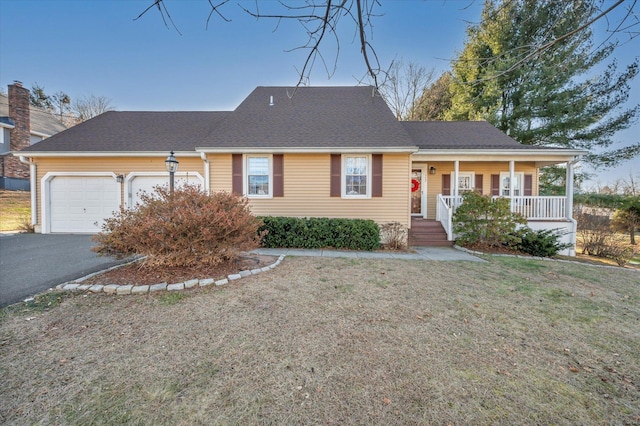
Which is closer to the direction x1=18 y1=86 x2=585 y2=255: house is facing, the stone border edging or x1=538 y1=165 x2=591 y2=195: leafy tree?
the stone border edging

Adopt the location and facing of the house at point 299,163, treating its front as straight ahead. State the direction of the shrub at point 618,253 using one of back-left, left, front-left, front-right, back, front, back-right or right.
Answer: left

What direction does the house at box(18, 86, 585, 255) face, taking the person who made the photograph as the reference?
facing the viewer

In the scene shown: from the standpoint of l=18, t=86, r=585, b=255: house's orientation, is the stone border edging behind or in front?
in front

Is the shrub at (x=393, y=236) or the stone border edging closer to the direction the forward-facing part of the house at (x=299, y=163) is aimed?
the stone border edging

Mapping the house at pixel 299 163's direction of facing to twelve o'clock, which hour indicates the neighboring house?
The neighboring house is roughly at 4 o'clock from the house.

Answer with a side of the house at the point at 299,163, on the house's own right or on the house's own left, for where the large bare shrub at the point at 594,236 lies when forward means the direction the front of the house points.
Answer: on the house's own left

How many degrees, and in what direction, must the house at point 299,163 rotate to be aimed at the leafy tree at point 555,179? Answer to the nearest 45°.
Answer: approximately 90° to its left

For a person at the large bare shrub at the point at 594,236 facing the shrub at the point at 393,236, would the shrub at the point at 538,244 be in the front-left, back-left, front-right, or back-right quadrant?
front-left

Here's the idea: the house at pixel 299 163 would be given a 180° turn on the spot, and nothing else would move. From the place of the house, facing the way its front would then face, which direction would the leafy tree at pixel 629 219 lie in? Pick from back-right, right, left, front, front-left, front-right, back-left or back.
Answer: right

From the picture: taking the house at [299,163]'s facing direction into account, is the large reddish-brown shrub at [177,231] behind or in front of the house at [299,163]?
in front

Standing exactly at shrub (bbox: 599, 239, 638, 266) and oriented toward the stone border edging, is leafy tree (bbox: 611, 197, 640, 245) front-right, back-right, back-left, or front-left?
back-right
